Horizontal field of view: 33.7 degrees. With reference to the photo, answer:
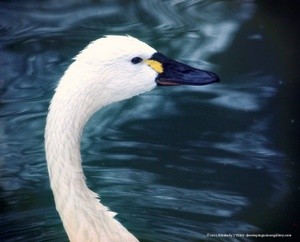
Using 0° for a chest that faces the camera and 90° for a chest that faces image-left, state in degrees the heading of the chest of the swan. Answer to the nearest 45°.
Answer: approximately 270°
